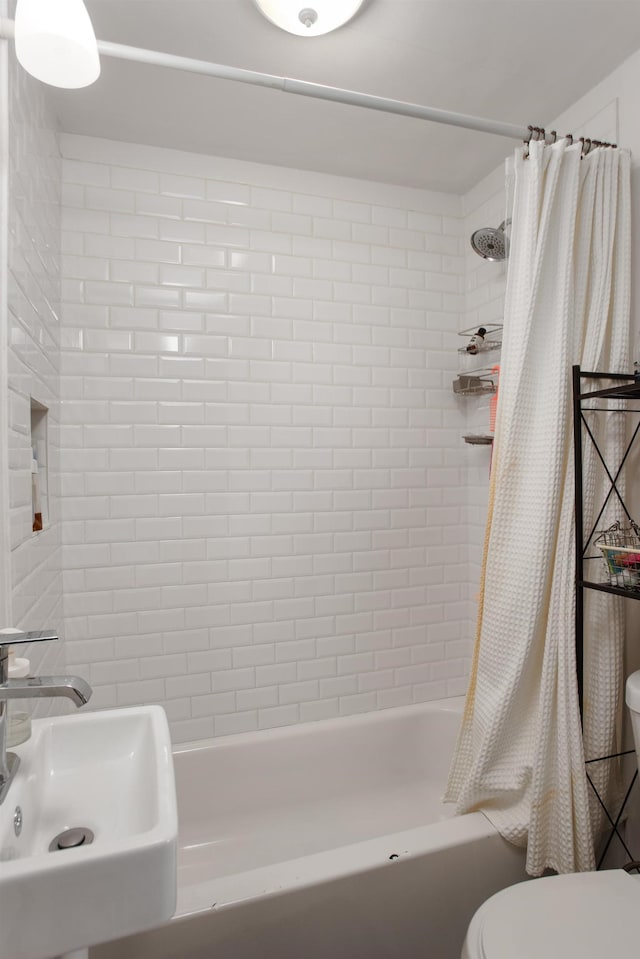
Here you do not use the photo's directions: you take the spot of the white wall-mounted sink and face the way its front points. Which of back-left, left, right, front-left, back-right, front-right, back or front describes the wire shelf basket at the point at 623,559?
front

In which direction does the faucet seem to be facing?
to the viewer's right

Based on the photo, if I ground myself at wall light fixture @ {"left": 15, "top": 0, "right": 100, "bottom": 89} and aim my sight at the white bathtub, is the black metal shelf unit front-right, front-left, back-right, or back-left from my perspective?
front-right

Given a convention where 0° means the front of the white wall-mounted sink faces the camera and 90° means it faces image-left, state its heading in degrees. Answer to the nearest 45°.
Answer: approximately 270°

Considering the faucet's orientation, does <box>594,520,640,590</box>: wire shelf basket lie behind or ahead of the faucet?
ahead

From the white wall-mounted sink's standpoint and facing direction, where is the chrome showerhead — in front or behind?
in front

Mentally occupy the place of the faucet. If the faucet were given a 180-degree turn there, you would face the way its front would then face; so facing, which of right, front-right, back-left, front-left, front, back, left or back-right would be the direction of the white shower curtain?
back

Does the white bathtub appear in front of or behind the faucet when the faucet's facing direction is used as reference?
in front

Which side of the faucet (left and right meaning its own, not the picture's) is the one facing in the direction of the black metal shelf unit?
front

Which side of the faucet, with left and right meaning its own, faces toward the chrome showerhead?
front
